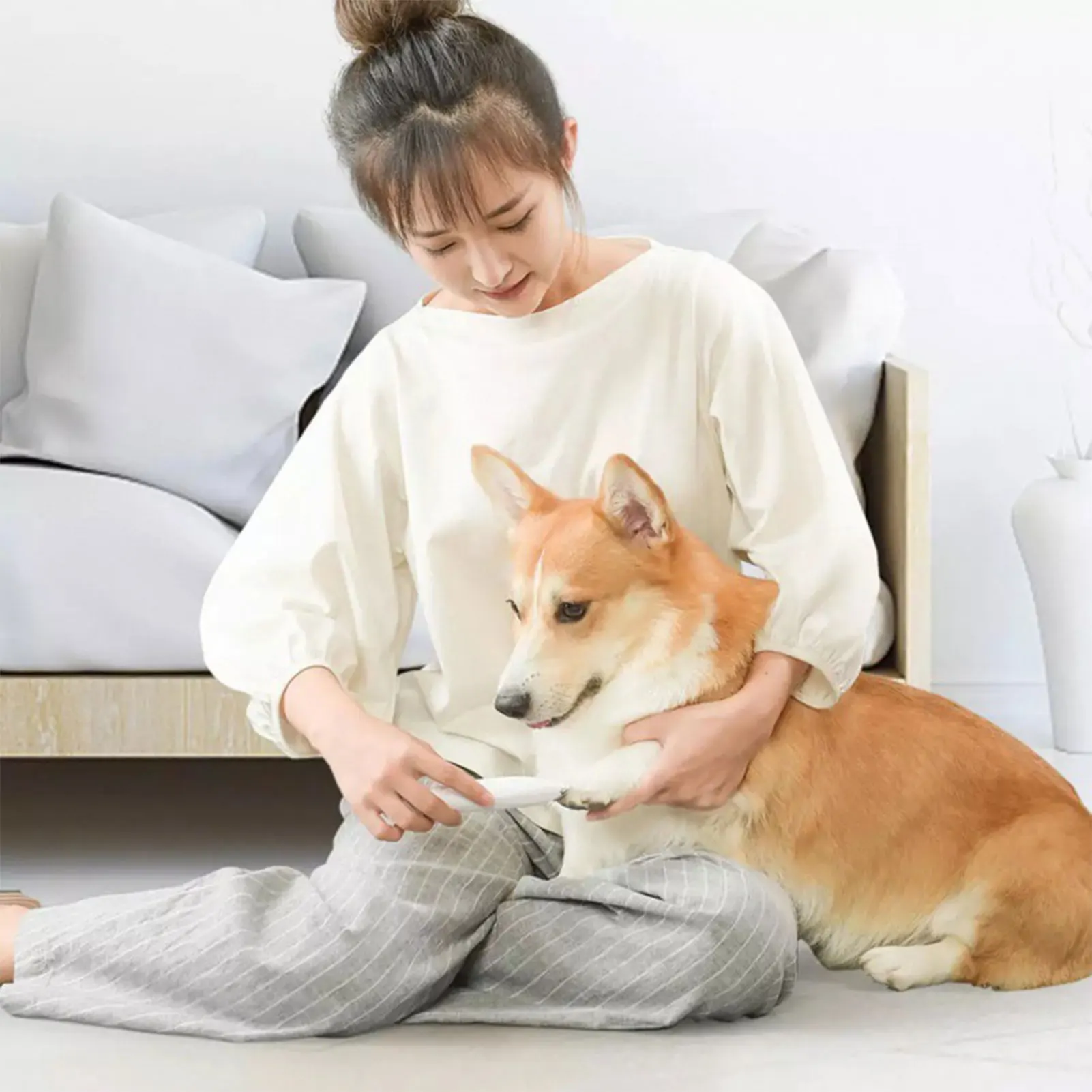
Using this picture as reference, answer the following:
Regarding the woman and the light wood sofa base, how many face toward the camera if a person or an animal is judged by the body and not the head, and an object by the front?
2

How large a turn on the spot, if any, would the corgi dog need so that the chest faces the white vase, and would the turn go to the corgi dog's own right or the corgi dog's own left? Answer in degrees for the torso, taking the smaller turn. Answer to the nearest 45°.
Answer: approximately 90° to the corgi dog's own right

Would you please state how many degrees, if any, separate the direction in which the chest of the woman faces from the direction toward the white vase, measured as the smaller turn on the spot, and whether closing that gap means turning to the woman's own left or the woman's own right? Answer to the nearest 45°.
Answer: approximately 135° to the woman's own left

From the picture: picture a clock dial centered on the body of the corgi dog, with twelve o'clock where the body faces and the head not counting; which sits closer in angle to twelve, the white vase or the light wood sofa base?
the light wood sofa base

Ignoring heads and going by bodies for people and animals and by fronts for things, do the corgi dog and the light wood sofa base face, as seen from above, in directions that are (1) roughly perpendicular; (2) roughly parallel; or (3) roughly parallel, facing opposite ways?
roughly perpendicular

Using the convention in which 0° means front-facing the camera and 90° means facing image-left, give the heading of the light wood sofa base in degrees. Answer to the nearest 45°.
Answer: approximately 0°

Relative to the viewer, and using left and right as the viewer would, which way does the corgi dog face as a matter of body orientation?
facing to the left of the viewer

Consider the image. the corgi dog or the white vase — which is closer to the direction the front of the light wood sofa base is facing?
the corgi dog

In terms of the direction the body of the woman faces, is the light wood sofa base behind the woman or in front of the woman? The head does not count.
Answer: behind

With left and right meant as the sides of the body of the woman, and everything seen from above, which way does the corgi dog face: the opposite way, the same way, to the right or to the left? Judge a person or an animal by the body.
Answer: to the right

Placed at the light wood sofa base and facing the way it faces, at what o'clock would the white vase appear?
The white vase is roughly at 8 o'clock from the light wood sofa base.
